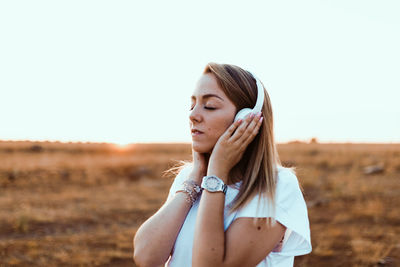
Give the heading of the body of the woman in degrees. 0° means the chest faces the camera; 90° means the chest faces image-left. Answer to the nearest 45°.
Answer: approximately 45°
